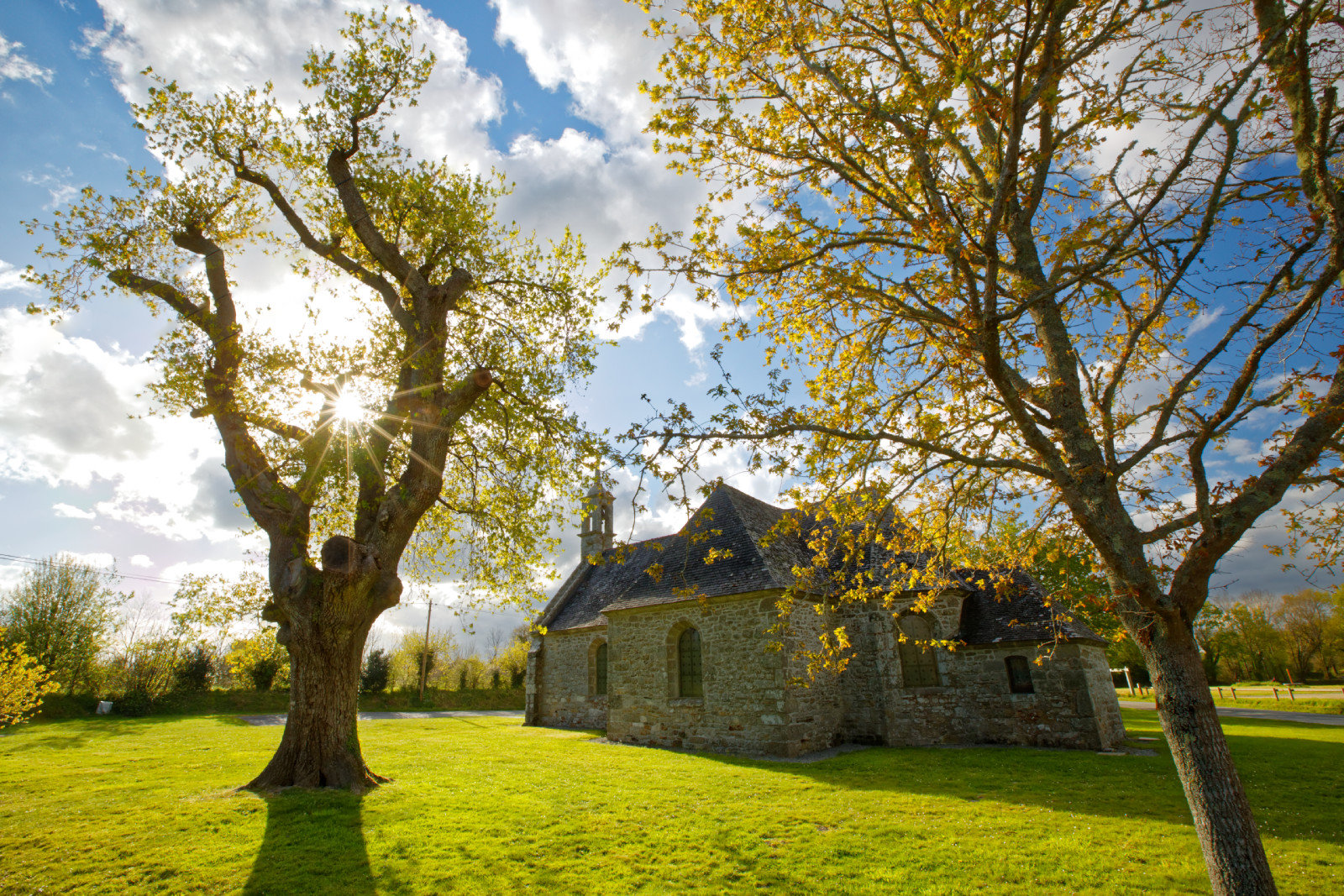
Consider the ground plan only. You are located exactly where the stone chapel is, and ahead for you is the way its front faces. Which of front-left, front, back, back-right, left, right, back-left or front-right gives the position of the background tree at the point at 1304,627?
right

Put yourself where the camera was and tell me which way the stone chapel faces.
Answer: facing away from the viewer and to the left of the viewer
